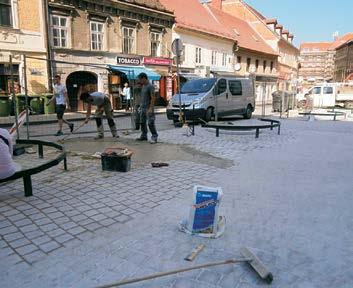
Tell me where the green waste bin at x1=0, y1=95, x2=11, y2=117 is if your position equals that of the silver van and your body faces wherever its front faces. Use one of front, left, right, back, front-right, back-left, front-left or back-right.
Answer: front-right

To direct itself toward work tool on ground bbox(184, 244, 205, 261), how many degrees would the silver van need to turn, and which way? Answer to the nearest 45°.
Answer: approximately 45° to its left

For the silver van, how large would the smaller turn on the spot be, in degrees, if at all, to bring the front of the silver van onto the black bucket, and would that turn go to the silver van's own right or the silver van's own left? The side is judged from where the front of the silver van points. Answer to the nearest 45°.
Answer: approximately 45° to the silver van's own left

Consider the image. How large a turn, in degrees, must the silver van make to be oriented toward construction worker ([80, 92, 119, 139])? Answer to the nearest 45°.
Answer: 0° — it already faces them

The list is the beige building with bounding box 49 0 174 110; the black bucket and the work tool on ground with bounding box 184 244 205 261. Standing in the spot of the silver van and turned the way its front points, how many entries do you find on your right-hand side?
1

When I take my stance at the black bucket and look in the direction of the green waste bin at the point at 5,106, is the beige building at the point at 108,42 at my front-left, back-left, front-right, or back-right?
front-right

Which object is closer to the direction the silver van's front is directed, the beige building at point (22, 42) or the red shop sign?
the beige building

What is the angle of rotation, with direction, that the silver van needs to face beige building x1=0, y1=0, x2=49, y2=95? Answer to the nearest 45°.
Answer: approximately 45° to its right

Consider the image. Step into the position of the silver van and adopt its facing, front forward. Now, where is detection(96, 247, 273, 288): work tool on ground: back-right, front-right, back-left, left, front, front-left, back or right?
front-left

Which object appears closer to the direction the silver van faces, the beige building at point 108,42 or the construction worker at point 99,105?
the construction worker

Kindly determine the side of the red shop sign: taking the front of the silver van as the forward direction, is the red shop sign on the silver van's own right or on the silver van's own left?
on the silver van's own right

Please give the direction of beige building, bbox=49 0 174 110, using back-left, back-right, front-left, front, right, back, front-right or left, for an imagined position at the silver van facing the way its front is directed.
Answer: right

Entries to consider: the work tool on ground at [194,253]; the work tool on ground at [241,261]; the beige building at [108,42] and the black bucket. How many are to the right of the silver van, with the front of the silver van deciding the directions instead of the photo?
1

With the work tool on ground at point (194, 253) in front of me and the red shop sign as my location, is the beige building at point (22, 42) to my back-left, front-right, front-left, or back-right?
front-right

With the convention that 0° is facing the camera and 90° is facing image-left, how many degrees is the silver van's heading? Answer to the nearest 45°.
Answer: approximately 45°

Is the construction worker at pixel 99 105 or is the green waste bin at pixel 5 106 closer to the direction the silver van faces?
the construction worker
